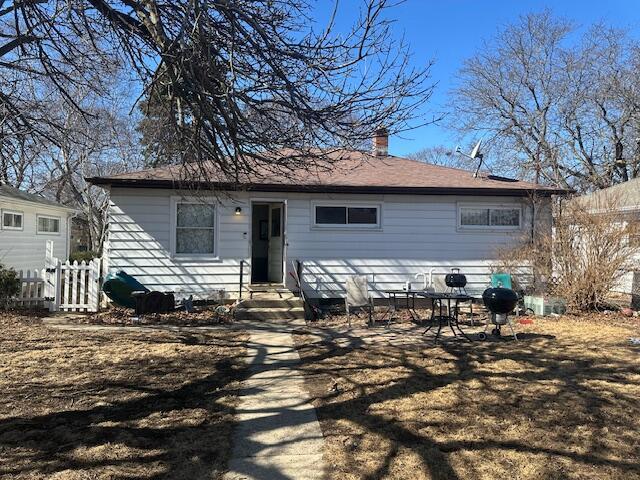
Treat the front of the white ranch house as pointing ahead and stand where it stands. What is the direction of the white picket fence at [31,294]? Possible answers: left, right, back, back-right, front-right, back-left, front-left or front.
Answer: right

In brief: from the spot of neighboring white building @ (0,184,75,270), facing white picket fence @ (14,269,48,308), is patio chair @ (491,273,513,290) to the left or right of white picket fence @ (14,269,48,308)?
left

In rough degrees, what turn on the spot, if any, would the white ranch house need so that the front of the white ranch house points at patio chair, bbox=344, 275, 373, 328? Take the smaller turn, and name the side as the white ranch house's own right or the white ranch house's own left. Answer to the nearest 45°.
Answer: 0° — it already faces it

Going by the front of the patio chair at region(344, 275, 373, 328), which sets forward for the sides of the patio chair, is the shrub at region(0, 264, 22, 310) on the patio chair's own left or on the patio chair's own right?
on the patio chair's own right

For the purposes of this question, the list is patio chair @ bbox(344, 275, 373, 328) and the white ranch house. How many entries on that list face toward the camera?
2

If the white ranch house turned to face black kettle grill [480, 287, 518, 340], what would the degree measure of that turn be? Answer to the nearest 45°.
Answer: approximately 45° to its left

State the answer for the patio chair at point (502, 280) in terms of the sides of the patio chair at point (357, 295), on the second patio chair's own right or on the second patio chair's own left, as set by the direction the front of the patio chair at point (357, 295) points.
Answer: on the second patio chair's own left

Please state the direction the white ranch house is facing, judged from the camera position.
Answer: facing the viewer

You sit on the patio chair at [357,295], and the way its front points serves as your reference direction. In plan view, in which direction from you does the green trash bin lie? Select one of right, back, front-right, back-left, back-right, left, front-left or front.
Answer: right

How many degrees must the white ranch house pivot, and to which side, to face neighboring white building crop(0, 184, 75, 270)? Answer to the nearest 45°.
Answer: approximately 135° to its right

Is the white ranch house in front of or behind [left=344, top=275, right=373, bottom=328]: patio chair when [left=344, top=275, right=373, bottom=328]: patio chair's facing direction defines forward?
behind

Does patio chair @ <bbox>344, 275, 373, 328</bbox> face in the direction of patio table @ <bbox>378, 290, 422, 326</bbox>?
no

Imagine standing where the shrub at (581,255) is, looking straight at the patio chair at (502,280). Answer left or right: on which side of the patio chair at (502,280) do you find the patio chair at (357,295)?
left

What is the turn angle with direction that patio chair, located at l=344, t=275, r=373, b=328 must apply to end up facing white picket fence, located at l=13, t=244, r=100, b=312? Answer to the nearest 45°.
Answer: approximately 90° to its right

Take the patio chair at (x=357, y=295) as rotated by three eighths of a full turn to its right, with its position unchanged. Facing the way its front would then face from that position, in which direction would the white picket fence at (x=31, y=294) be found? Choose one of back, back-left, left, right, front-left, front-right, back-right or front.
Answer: front-left

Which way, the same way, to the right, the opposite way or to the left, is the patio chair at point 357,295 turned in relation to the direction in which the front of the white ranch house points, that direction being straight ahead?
the same way
